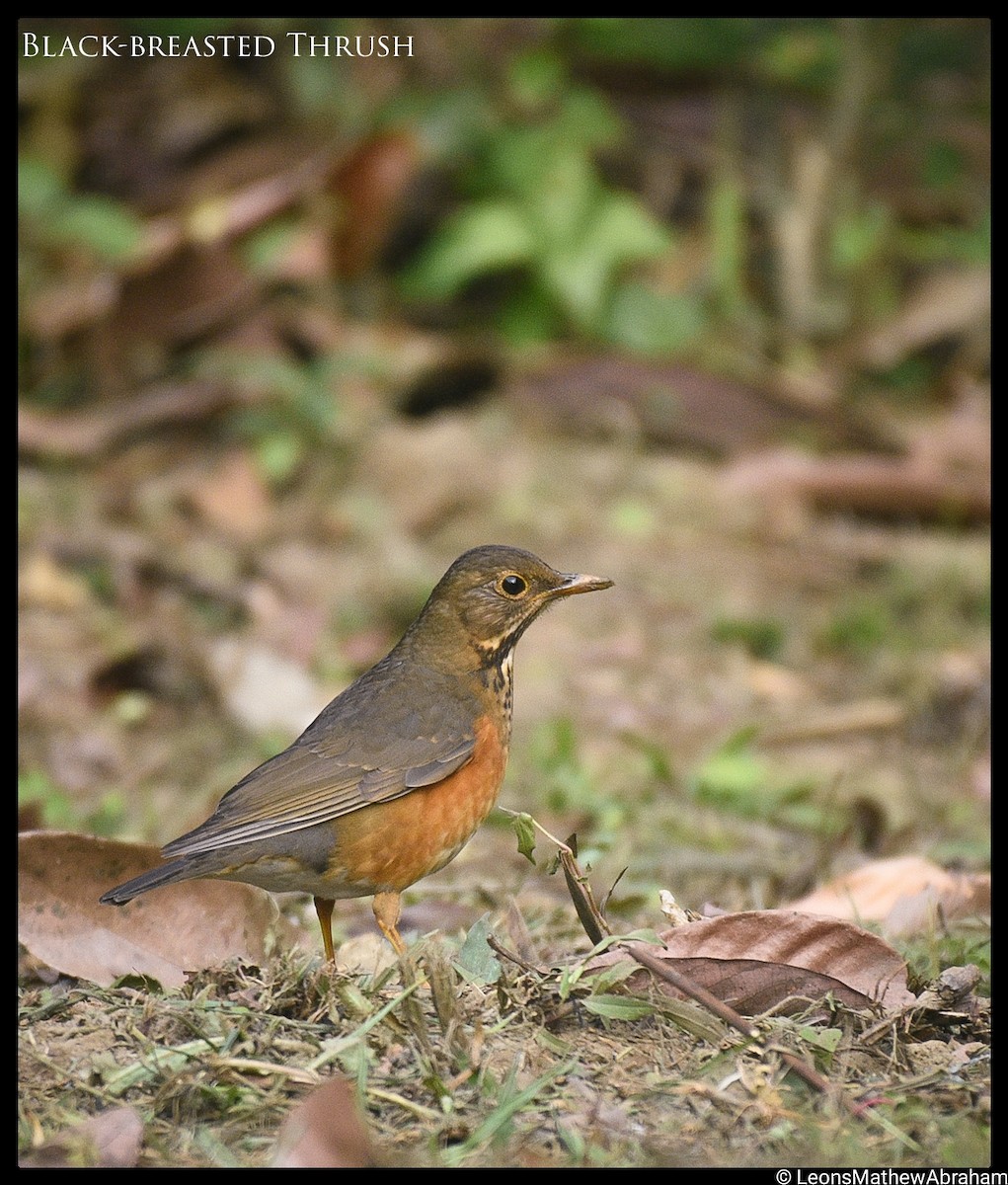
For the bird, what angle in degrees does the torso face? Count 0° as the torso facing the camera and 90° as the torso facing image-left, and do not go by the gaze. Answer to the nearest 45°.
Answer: approximately 270°

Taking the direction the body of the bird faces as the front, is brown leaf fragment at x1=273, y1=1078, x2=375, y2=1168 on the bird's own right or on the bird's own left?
on the bird's own right

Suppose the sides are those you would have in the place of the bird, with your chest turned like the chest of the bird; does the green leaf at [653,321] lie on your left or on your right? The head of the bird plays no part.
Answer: on your left

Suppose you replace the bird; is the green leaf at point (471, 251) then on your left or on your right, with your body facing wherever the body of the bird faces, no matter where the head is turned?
on your left

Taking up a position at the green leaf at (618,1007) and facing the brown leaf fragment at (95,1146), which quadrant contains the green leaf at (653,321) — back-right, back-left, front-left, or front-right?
back-right

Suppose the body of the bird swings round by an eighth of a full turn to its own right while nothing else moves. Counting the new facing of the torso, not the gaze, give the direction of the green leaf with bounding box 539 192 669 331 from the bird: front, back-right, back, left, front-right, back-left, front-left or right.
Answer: back-left

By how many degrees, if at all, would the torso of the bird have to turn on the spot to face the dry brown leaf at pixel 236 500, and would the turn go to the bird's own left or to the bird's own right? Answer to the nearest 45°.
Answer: approximately 90° to the bird's own left
